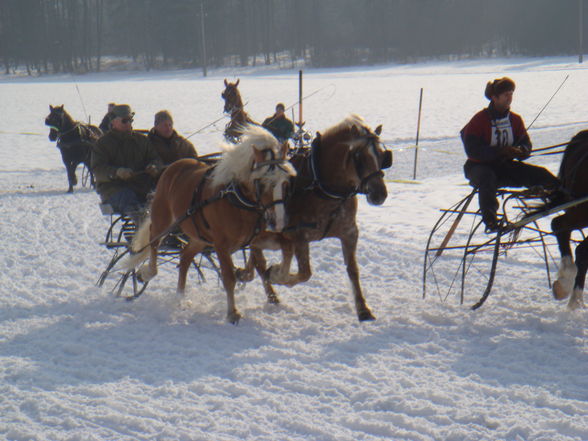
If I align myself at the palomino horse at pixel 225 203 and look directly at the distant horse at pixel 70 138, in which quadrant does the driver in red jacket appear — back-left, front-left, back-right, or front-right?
back-right

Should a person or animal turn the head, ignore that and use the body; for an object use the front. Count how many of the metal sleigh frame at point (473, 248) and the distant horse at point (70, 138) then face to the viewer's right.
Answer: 1

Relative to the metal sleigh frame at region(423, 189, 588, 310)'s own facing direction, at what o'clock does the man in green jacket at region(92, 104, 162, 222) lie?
The man in green jacket is roughly at 6 o'clock from the metal sleigh frame.

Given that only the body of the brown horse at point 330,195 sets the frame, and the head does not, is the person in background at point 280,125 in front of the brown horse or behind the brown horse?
behind

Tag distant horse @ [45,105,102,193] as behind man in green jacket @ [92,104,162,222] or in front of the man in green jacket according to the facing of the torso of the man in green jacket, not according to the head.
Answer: behind

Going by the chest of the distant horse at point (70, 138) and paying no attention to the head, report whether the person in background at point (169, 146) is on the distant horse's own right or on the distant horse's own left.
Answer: on the distant horse's own left

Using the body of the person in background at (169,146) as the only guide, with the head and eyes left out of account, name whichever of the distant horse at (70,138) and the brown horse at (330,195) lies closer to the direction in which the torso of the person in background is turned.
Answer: the brown horse

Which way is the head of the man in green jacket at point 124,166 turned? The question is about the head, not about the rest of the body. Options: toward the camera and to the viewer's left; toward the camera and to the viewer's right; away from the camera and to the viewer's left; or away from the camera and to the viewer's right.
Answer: toward the camera and to the viewer's right

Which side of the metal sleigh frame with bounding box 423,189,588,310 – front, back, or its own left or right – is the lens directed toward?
right

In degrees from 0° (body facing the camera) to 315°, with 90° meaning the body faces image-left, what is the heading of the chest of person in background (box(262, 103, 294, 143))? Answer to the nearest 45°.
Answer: approximately 45°

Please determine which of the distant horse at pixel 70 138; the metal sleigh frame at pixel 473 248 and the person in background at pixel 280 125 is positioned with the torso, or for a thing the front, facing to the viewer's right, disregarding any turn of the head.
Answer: the metal sleigh frame

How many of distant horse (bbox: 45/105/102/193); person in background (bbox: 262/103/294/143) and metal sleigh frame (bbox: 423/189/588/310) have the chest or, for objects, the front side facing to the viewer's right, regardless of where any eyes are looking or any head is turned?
1

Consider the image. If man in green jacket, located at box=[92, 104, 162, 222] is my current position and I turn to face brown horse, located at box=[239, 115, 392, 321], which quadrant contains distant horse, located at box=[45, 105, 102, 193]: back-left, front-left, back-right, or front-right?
back-left

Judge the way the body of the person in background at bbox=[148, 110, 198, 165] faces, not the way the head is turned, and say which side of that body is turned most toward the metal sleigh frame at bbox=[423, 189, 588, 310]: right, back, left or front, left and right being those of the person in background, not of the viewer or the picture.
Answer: front

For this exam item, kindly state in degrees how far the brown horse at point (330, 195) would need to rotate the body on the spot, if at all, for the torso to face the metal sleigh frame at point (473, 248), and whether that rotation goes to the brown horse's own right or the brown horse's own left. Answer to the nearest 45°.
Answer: approximately 90° to the brown horse's own left

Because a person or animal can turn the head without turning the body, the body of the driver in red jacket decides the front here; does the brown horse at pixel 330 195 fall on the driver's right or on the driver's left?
on the driver's right
